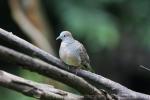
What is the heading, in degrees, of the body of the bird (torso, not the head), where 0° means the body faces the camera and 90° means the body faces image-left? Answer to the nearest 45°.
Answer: approximately 45°
